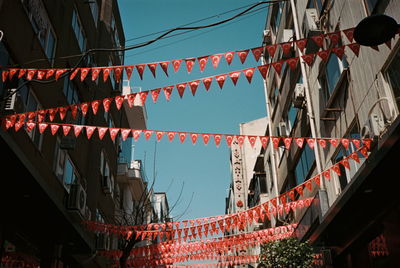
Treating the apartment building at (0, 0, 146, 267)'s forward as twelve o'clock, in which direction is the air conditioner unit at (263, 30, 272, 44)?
The air conditioner unit is roughly at 11 o'clock from the apartment building.

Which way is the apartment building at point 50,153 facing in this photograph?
to the viewer's right

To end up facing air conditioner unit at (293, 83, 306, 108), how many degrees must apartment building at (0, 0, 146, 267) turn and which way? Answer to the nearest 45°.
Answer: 0° — it already faces it
